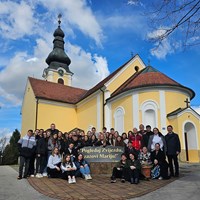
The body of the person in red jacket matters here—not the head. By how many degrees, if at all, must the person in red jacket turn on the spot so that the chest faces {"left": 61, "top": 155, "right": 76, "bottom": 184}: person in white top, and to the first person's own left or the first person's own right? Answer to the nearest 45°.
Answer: approximately 45° to the first person's own right

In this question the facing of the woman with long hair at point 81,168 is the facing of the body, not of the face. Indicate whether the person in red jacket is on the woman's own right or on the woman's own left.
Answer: on the woman's own left

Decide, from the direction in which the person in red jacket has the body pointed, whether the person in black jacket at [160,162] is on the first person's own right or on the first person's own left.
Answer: on the first person's own left

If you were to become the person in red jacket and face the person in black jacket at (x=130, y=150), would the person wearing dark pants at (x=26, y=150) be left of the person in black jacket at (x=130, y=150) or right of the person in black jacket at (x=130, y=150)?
right

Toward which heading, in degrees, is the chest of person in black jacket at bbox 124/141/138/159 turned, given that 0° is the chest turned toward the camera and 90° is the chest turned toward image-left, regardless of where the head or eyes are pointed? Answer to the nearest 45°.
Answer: approximately 0°
